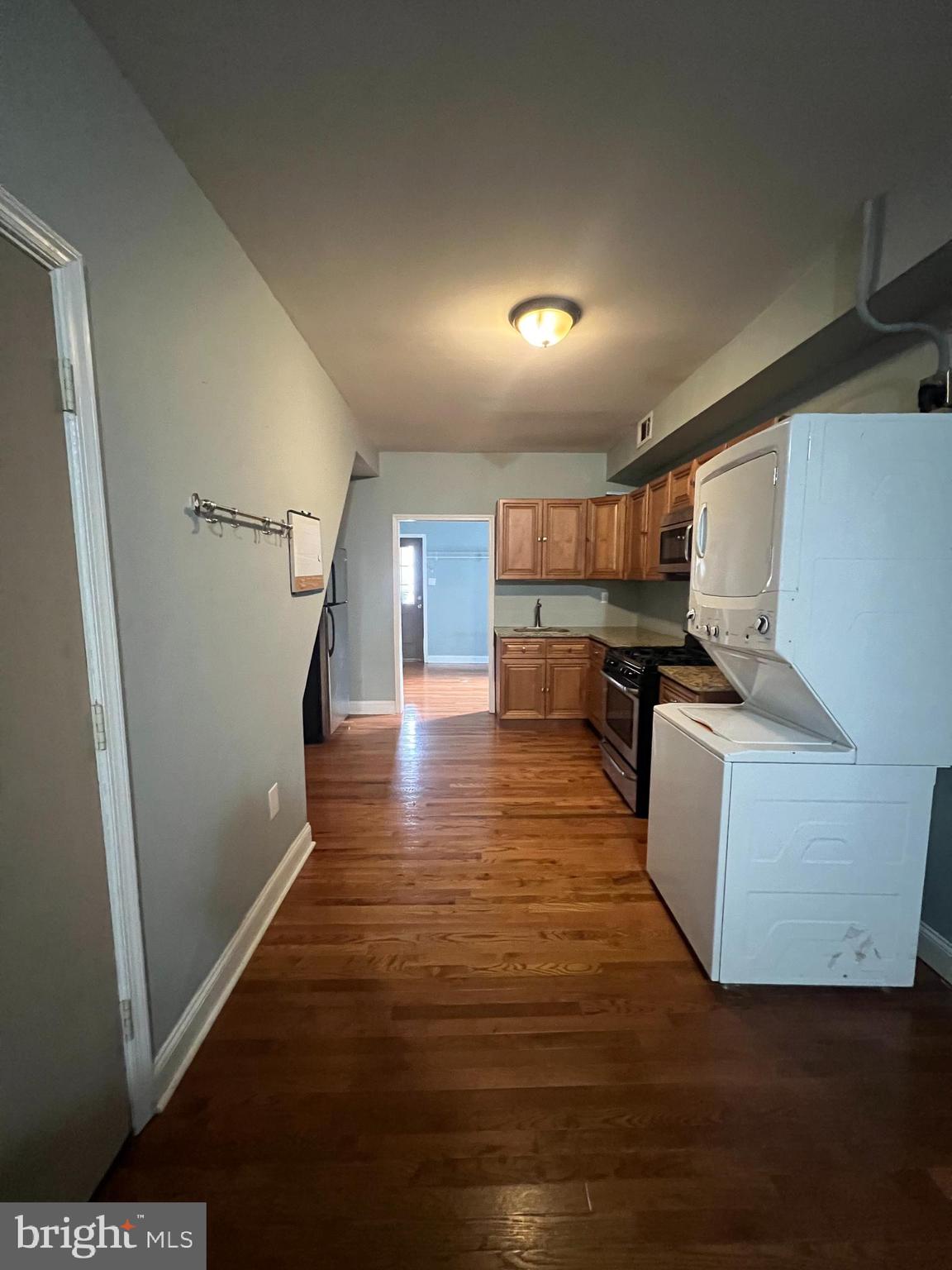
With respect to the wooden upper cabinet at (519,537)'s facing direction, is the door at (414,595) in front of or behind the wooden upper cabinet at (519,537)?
behind

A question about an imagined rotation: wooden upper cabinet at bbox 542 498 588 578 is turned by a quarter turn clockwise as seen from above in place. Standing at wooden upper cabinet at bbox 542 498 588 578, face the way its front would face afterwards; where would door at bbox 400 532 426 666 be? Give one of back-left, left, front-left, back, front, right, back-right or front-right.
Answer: front-right

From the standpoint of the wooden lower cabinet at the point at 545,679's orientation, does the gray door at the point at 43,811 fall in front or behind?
in front

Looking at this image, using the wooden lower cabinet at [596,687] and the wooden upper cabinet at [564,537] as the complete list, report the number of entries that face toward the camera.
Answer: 1

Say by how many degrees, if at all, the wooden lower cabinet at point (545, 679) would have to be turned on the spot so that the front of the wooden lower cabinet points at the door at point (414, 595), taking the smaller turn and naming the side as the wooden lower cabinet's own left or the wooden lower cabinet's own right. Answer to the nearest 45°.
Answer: approximately 135° to the wooden lower cabinet's own right

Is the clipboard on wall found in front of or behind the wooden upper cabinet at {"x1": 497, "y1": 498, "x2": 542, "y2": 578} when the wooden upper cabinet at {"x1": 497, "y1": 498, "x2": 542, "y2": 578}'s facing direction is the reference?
in front

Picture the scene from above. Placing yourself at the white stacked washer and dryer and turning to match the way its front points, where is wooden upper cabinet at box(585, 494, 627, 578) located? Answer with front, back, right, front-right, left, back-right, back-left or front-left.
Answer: right

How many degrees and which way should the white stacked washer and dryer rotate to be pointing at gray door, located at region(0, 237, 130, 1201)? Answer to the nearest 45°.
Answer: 0° — it already faces it

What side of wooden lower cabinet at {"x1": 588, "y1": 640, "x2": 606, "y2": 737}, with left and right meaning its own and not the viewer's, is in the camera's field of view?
left

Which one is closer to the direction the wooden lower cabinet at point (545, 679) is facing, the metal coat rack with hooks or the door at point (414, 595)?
the metal coat rack with hooks

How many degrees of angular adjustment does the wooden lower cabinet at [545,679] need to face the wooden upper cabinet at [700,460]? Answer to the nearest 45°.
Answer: approximately 45° to its left

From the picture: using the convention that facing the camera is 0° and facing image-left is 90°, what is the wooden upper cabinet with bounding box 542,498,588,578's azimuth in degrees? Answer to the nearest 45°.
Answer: approximately 0°

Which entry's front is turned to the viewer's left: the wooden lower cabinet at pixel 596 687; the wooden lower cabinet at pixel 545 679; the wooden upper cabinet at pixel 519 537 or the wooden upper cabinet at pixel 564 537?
the wooden lower cabinet at pixel 596 687
